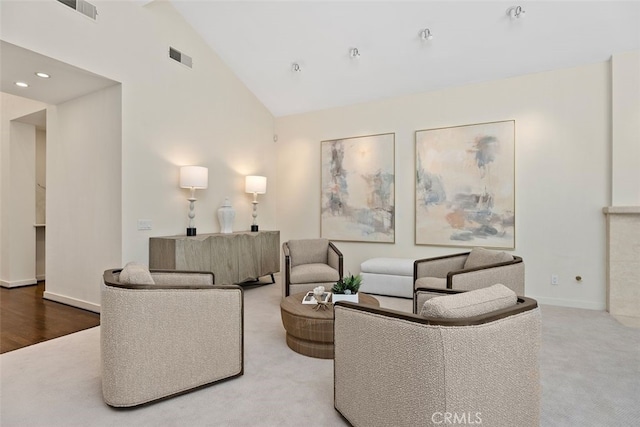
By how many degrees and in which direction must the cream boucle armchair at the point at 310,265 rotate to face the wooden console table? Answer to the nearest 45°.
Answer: approximately 135° to its right

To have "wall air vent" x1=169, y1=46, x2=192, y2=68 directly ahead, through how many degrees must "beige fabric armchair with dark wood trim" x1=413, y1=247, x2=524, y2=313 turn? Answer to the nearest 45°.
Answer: approximately 45° to its right

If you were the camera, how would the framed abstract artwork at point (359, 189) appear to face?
facing the viewer and to the left of the viewer

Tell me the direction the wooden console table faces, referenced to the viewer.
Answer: facing the viewer and to the right of the viewer

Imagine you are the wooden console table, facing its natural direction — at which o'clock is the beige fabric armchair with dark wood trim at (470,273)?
The beige fabric armchair with dark wood trim is roughly at 12 o'clock from the wooden console table.

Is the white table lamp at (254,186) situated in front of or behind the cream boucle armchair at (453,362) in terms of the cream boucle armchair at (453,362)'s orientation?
in front

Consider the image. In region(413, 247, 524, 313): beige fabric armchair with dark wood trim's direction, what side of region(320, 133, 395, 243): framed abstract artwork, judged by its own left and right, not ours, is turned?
left

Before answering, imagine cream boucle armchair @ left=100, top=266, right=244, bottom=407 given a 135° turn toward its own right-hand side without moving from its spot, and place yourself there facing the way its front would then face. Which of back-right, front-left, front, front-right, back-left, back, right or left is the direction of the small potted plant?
left

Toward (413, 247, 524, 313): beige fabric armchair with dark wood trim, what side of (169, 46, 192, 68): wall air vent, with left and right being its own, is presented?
front

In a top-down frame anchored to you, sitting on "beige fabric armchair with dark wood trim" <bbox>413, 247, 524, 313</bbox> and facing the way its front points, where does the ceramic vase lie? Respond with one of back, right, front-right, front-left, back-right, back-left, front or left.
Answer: front-right

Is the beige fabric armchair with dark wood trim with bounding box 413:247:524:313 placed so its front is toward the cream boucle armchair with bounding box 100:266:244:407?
yes

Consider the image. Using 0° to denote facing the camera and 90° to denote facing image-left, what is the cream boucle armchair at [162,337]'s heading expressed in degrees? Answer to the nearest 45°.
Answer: approximately 225°

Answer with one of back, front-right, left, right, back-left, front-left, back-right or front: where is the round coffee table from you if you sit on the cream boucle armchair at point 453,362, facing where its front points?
front
